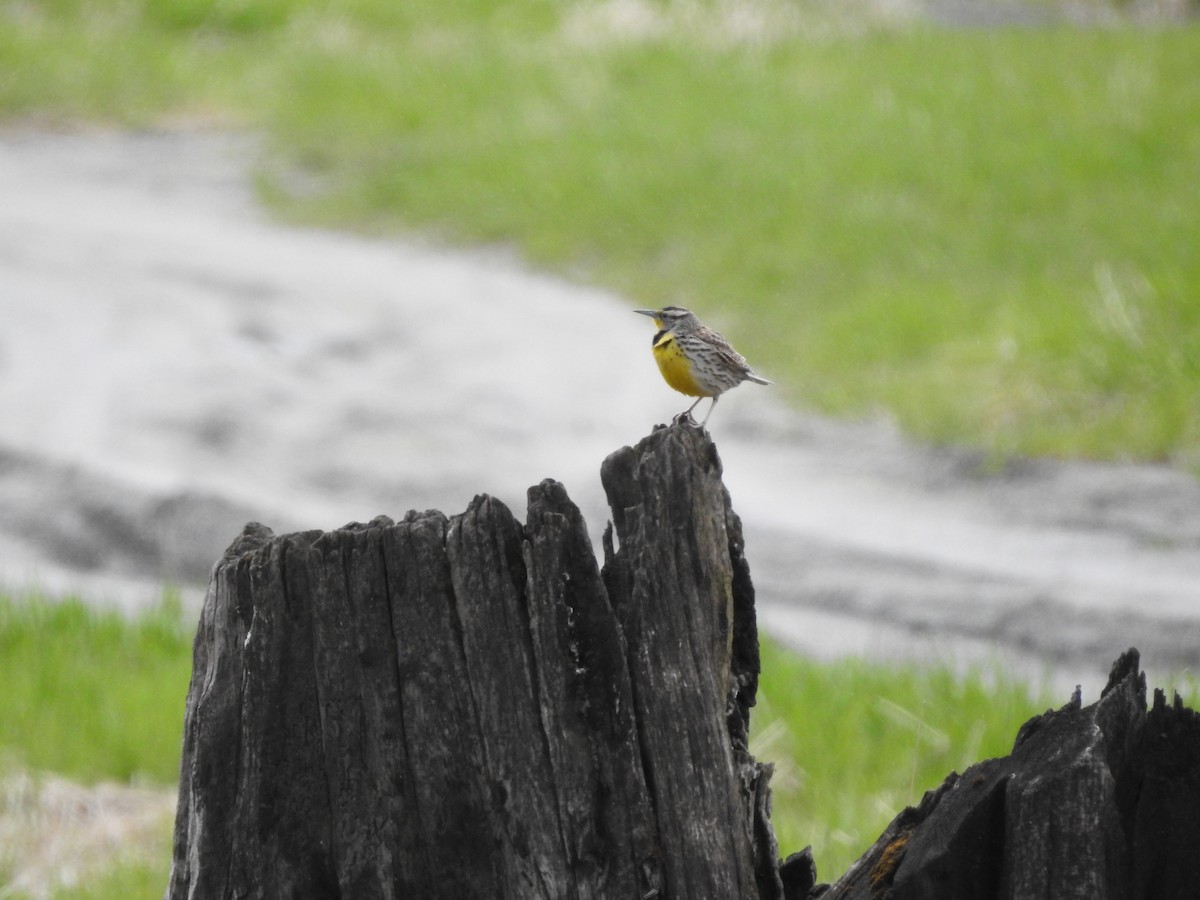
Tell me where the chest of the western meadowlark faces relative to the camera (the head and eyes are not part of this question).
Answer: to the viewer's left
